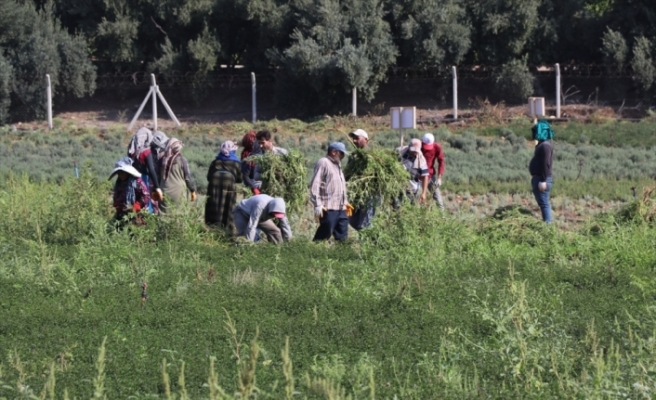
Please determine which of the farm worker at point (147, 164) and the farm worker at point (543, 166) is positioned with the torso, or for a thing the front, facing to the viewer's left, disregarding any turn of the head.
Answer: the farm worker at point (543, 166)

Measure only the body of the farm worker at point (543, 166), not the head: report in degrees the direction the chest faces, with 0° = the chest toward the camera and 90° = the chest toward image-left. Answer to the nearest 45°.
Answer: approximately 90°

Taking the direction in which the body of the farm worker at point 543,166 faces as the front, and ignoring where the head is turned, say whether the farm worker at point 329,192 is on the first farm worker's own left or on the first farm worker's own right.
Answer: on the first farm worker's own left

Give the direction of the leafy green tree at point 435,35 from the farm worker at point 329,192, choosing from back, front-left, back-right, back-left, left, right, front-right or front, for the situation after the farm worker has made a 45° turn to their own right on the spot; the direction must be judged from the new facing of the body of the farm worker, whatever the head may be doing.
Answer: back

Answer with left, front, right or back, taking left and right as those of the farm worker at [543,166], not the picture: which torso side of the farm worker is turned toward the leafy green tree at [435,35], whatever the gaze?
right

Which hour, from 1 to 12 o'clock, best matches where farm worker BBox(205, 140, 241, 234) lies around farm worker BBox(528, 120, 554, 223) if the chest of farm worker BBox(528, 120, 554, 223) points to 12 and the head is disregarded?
farm worker BBox(205, 140, 241, 234) is roughly at 11 o'clock from farm worker BBox(528, 120, 554, 223).

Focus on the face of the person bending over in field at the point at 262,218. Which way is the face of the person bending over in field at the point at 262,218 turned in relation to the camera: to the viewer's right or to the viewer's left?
to the viewer's right

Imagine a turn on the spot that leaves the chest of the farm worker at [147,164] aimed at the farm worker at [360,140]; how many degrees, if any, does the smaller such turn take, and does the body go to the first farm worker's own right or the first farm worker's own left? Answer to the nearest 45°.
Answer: approximately 45° to the first farm worker's own left

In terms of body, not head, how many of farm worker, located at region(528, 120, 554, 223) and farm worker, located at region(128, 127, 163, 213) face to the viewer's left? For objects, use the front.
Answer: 1

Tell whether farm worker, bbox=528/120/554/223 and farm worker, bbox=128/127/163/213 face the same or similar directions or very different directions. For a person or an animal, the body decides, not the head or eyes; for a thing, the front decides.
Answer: very different directions

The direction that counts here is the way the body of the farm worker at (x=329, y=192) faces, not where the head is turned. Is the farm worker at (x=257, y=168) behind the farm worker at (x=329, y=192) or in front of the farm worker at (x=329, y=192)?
behind
